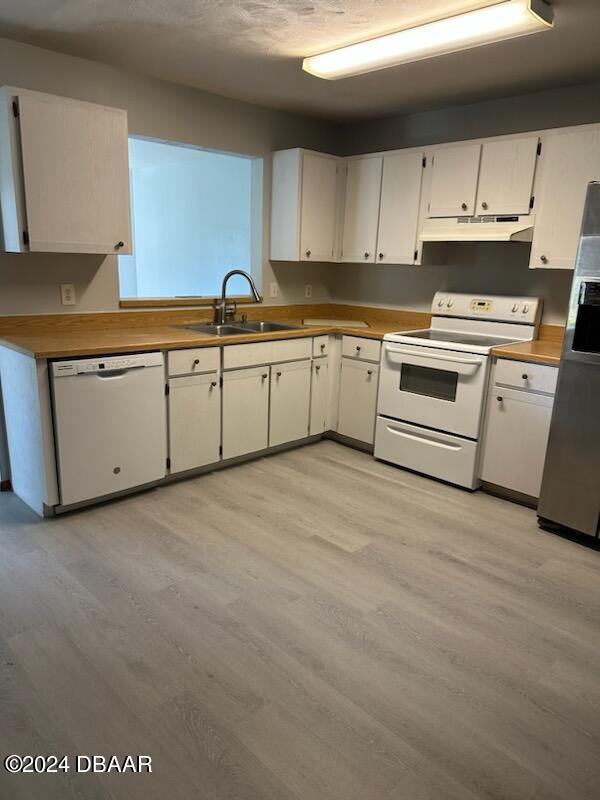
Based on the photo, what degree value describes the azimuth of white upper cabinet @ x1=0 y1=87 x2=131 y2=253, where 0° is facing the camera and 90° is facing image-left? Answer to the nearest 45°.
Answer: approximately 315°

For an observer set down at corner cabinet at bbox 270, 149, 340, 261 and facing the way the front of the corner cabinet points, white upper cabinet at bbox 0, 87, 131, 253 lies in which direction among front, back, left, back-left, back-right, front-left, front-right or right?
right

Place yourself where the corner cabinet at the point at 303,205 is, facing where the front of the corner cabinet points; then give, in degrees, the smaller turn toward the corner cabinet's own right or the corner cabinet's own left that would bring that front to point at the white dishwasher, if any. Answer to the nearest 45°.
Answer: approximately 90° to the corner cabinet's own right

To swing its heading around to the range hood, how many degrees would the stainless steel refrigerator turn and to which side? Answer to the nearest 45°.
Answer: approximately 90° to its right

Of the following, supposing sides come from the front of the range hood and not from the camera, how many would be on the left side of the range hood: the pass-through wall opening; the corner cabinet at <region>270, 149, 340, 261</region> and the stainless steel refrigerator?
1

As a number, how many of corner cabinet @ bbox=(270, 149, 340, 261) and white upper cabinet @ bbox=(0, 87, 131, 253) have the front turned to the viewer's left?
0

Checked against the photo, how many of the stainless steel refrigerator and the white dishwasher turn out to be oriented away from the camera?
0

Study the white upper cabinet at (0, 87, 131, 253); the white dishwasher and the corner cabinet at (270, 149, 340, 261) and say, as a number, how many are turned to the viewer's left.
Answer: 0

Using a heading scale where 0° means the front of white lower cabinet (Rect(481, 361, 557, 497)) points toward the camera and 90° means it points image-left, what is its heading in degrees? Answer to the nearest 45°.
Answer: approximately 45°

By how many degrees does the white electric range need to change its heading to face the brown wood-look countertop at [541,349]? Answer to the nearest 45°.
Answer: approximately 135° to its left

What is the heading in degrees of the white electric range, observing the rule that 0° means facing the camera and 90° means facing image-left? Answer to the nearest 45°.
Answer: approximately 45°
